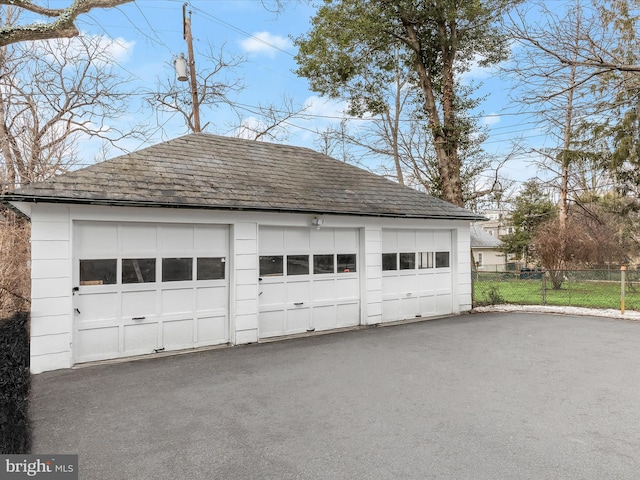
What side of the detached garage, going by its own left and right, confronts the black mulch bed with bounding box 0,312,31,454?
right

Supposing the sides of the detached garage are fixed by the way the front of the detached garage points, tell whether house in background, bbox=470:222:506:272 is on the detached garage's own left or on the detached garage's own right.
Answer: on the detached garage's own left

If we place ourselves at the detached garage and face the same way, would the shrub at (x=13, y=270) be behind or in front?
behind

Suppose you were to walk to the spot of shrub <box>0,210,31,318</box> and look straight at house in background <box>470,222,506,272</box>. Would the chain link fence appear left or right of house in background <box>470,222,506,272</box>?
right

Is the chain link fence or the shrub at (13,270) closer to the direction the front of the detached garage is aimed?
the chain link fence

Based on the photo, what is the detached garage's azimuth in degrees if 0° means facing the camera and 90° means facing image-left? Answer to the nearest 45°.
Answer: approximately 315°
